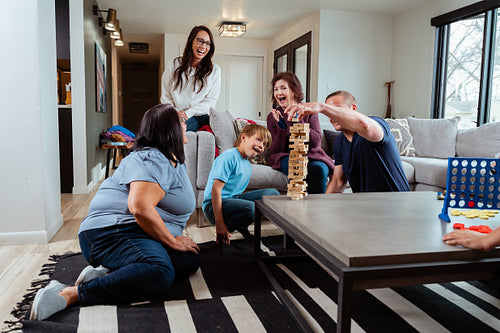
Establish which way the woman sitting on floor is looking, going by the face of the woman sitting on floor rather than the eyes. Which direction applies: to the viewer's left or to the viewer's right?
to the viewer's right

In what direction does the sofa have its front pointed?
toward the camera

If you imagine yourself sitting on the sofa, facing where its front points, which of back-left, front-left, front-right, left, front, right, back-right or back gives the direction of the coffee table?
front

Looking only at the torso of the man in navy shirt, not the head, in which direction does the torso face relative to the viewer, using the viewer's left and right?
facing the viewer and to the left of the viewer

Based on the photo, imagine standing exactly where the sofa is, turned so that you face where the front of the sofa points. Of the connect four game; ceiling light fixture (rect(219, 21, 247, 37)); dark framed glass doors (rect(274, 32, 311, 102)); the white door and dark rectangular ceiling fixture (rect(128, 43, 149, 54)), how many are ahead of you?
1

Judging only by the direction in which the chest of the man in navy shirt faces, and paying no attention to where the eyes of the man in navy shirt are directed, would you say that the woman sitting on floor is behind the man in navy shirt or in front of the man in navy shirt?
in front

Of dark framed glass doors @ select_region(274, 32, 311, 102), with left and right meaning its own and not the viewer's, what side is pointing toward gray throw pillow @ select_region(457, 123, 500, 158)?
left

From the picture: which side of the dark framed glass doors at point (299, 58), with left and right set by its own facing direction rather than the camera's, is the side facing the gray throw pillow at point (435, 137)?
left

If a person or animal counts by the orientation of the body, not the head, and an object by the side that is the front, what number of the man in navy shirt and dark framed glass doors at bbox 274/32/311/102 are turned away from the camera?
0

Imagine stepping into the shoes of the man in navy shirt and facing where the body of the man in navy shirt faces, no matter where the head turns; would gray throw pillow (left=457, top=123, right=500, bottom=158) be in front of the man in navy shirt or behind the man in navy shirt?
behind

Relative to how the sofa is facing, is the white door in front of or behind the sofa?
behind

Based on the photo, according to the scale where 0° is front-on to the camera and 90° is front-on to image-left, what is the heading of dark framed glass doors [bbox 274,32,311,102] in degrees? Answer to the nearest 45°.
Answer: approximately 45°
